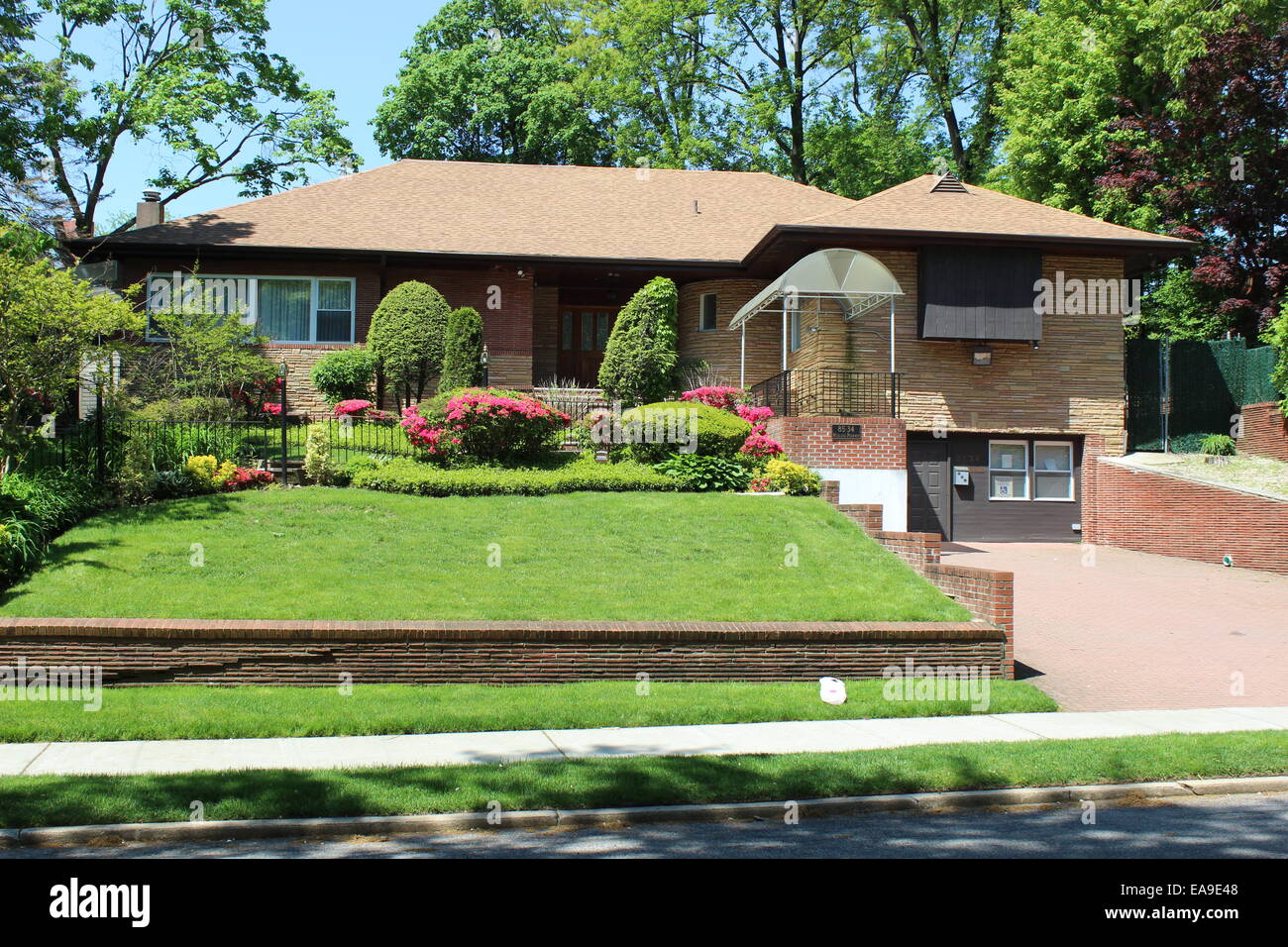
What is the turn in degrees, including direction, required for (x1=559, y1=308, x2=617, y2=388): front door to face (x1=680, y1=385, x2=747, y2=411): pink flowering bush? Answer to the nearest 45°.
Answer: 0° — it already faces it

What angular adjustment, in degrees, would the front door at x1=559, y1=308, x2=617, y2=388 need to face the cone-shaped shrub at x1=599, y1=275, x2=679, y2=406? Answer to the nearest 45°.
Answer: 0° — it already faces it

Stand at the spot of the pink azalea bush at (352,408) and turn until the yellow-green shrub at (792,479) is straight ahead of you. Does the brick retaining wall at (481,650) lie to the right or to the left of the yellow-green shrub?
right

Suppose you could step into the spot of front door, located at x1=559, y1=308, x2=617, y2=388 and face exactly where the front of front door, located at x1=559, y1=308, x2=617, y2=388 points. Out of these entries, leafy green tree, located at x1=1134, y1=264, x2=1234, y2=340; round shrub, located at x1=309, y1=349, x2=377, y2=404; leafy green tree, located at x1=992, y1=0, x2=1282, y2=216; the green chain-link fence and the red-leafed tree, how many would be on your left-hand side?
4

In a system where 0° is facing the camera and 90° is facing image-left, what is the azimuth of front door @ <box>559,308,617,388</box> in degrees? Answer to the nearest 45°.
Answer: approximately 0°

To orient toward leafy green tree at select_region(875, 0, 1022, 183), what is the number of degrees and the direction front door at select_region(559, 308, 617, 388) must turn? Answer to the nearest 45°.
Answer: approximately 135° to its left

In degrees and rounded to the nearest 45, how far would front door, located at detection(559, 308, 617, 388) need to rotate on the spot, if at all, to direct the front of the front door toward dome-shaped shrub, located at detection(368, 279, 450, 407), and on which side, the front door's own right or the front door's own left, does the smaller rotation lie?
approximately 45° to the front door's own right

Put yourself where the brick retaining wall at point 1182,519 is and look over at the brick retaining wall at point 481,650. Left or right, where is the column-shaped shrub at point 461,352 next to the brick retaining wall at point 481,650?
right

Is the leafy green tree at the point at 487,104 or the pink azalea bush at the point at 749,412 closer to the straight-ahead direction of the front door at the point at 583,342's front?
the pink azalea bush

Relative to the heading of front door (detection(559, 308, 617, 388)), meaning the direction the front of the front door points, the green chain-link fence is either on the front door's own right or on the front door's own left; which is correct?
on the front door's own left

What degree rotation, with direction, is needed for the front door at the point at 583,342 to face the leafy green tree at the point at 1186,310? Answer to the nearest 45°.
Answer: approximately 90° to its left

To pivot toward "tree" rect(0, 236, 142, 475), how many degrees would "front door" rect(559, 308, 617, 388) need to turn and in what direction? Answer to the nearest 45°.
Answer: approximately 45° to its right
